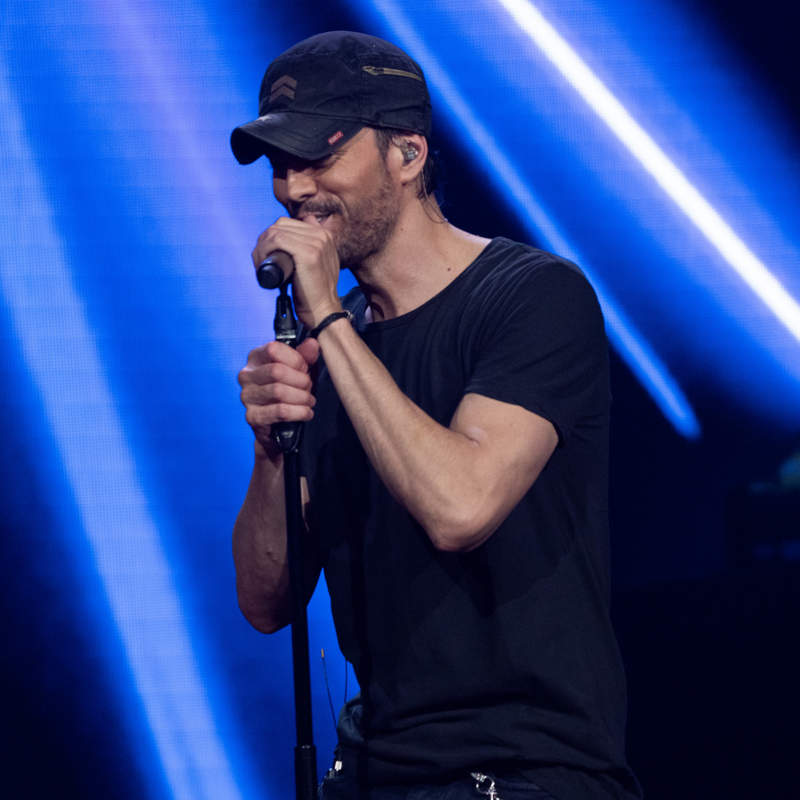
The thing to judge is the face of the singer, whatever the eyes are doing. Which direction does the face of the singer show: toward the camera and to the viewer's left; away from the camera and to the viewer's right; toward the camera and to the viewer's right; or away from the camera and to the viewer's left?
toward the camera and to the viewer's left

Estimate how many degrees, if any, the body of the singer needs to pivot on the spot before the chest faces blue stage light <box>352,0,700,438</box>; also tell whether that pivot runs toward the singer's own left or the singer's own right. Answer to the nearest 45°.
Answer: approximately 135° to the singer's own right

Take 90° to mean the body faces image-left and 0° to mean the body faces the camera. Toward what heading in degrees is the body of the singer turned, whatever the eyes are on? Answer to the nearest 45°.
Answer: approximately 45°

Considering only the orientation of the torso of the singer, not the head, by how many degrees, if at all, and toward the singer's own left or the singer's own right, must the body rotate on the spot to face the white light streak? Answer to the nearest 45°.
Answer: approximately 180°
